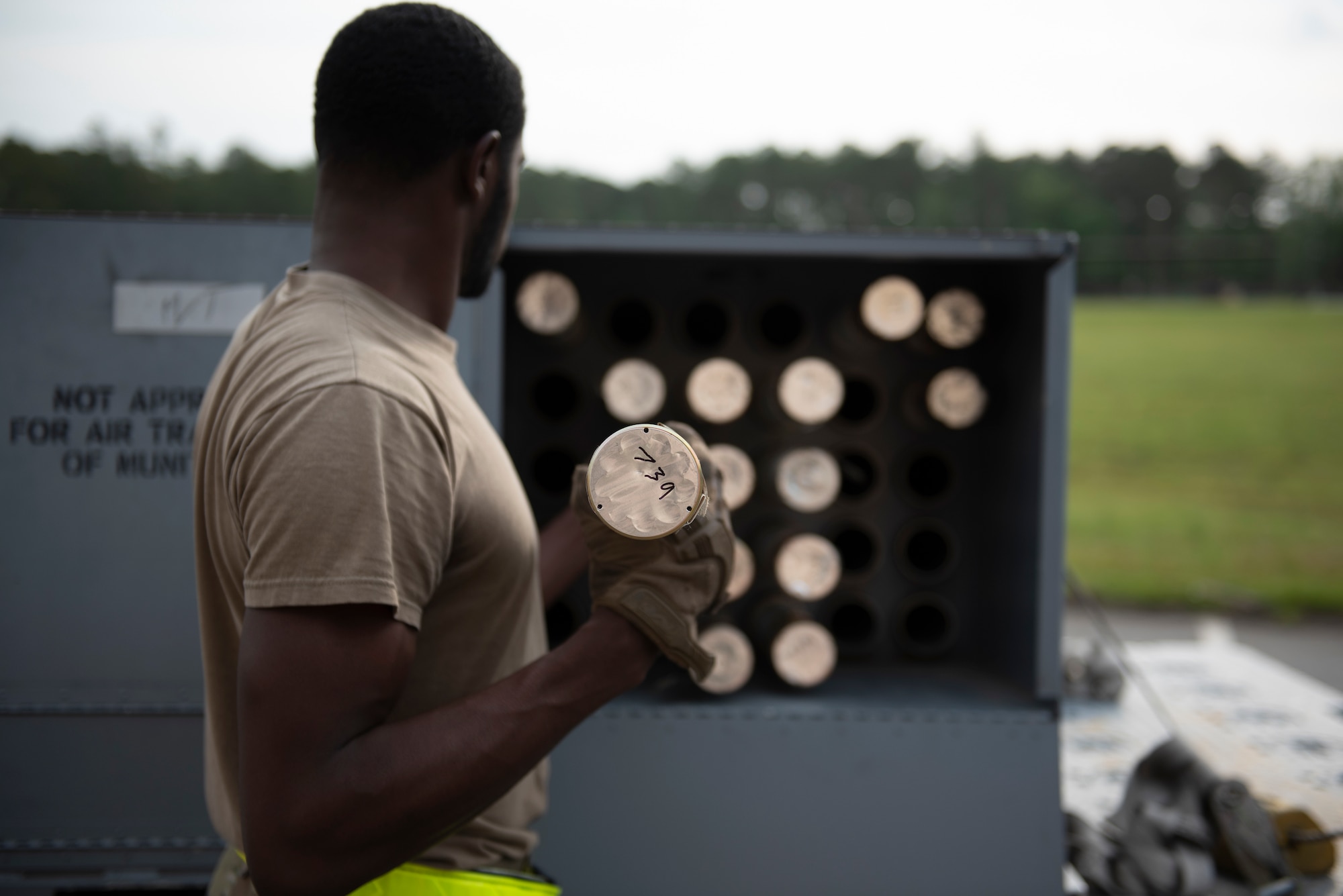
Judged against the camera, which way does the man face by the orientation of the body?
to the viewer's right

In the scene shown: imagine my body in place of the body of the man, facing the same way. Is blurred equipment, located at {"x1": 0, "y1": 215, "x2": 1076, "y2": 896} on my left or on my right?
on my left

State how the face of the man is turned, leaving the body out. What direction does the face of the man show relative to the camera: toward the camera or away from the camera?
away from the camera
